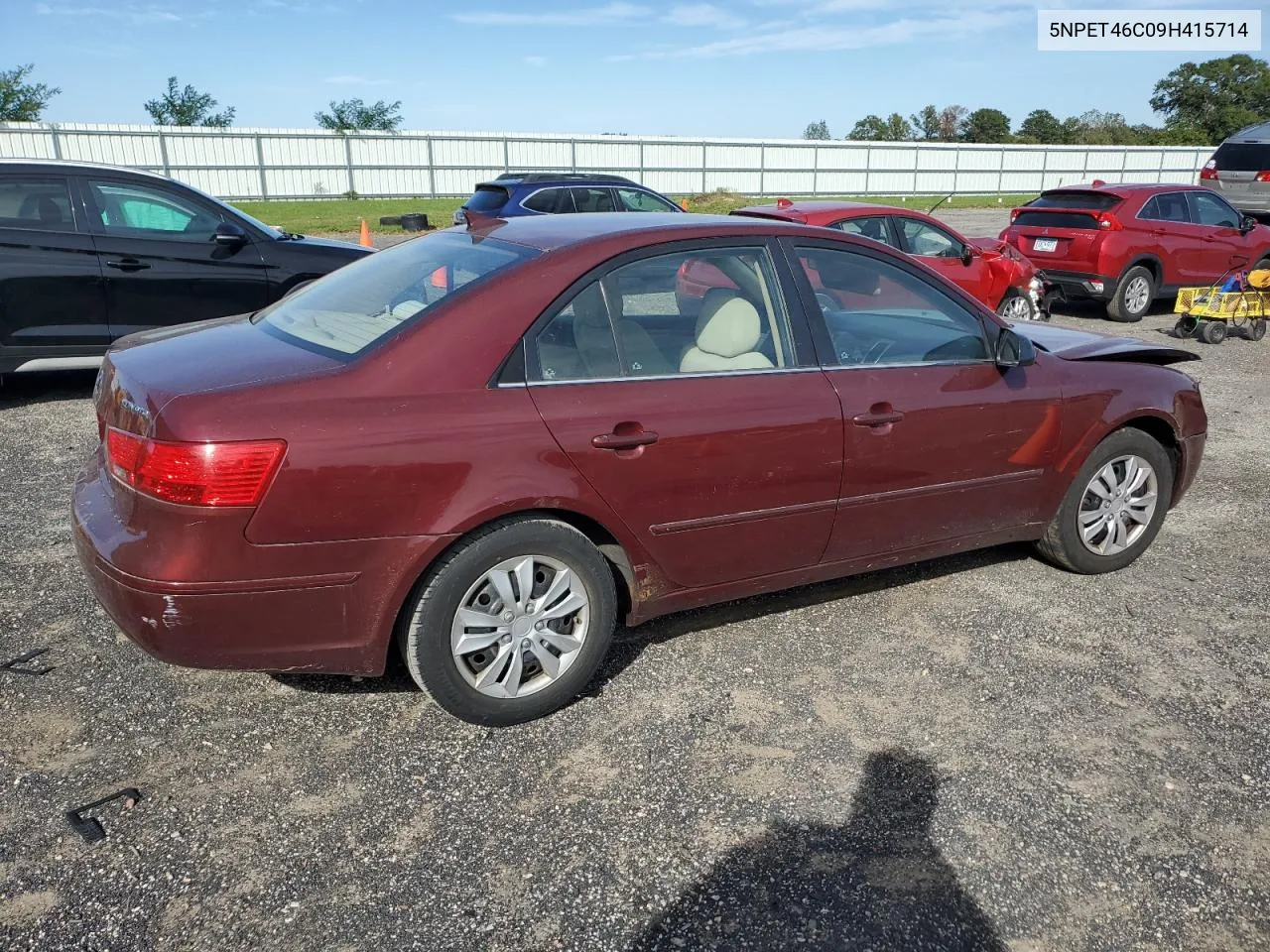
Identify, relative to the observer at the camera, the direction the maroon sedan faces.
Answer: facing away from the viewer and to the right of the viewer

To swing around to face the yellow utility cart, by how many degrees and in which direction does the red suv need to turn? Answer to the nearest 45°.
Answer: approximately 90° to its right

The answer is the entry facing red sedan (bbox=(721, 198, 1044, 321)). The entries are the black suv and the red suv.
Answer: the black suv

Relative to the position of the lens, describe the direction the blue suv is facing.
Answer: facing away from the viewer and to the right of the viewer

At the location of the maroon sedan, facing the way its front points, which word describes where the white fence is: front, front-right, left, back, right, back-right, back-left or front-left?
front-left

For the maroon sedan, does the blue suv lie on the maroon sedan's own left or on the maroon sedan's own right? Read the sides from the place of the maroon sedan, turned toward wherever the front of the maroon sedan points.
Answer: on the maroon sedan's own left

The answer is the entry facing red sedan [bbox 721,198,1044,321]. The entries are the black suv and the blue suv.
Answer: the black suv

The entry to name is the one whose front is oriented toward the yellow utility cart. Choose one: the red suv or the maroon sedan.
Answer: the maroon sedan

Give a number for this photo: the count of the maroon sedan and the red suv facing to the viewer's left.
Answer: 0

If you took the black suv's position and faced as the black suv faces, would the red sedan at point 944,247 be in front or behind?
in front

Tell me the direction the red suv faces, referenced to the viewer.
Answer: facing away from the viewer and to the right of the viewer

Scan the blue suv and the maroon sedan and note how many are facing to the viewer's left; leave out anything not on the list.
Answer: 0

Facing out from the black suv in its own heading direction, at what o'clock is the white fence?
The white fence is roughly at 10 o'clock from the black suv.

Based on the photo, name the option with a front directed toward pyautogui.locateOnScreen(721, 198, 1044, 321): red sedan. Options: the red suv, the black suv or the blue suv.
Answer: the black suv

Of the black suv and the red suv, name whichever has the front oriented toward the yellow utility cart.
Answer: the black suv
